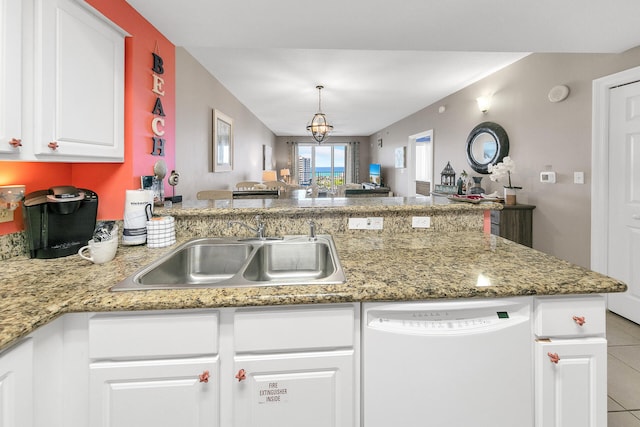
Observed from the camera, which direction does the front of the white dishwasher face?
facing the viewer

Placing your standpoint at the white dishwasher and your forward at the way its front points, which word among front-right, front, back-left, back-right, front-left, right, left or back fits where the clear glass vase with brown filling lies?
back

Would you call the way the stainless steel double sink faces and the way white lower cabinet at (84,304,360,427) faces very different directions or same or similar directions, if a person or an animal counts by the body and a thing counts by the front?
same or similar directions

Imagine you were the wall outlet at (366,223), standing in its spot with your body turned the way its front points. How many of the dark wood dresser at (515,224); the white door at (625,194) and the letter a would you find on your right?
1

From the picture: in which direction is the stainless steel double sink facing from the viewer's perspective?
toward the camera

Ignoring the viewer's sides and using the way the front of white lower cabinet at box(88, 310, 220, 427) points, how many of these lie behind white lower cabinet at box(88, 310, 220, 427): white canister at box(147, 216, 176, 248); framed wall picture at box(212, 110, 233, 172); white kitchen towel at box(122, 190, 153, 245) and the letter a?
4

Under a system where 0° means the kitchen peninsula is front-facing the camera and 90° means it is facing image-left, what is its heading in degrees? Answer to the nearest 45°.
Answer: approximately 0°

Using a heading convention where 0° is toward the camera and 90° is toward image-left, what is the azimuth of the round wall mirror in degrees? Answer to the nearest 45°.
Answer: approximately 45°

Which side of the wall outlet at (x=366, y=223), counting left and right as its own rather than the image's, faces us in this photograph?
front
